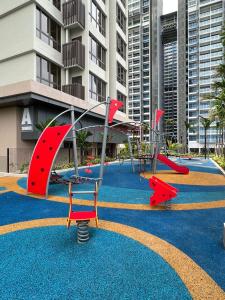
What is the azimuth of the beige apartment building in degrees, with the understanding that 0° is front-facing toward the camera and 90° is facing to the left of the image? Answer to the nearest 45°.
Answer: approximately 315°
